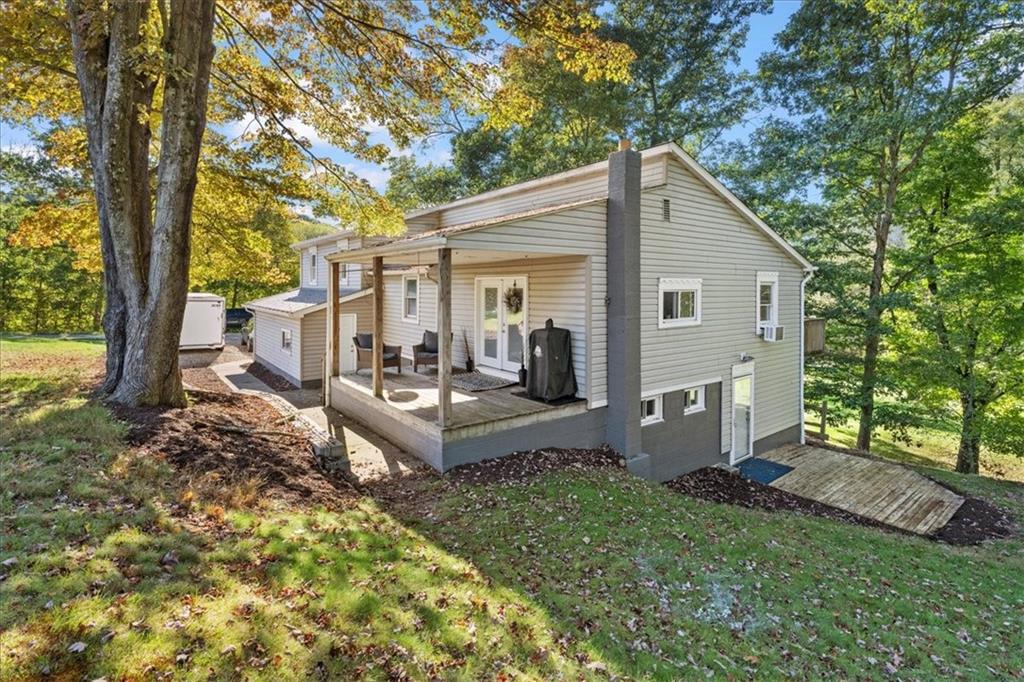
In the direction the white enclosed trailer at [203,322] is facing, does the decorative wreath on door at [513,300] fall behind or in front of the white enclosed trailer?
in front

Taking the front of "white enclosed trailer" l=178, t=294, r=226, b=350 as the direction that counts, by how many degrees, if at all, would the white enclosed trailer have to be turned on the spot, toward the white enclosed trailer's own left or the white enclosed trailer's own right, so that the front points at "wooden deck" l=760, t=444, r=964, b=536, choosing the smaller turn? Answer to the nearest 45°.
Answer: approximately 45° to the white enclosed trailer's own left

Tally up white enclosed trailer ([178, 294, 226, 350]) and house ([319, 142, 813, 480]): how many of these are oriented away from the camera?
0

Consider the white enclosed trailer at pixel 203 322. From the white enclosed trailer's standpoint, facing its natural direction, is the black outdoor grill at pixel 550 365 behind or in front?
in front

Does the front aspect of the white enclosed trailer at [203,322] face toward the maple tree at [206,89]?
yes

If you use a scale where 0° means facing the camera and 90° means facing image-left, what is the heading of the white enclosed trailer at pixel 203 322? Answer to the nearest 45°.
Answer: approximately 0°

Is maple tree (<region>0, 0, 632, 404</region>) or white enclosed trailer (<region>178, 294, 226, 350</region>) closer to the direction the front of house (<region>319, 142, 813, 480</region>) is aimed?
the maple tree

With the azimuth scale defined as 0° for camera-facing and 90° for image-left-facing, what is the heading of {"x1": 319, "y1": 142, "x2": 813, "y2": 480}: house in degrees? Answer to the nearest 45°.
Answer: approximately 45°

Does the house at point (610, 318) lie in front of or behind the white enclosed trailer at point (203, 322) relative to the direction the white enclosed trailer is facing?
in front
